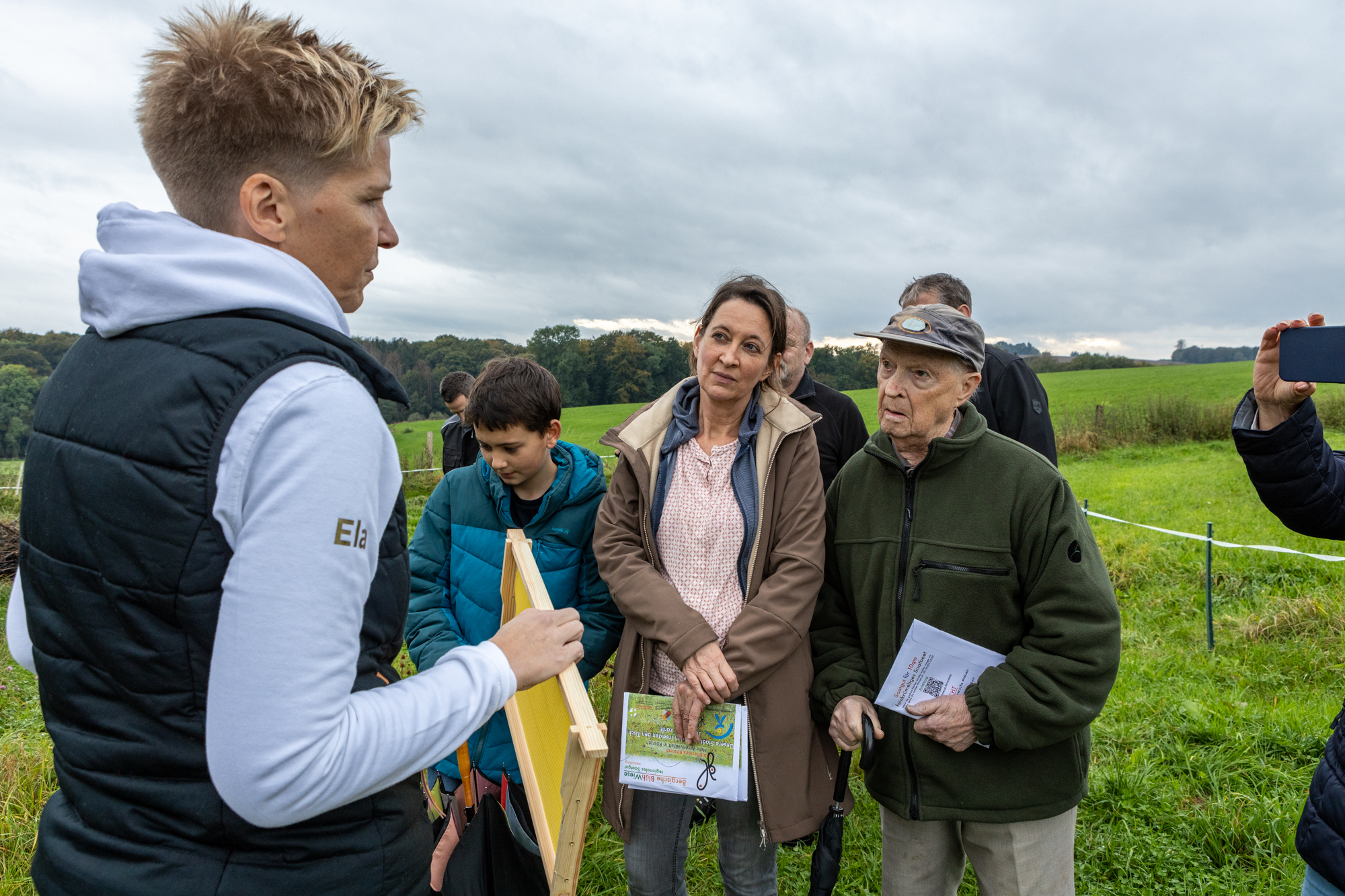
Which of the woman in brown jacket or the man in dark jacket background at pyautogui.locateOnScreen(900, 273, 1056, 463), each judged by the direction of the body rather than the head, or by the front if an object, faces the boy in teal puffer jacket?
the man in dark jacket background

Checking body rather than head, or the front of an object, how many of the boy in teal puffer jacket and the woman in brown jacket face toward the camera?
2

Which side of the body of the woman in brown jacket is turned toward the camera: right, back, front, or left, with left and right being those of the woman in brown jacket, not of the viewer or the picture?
front

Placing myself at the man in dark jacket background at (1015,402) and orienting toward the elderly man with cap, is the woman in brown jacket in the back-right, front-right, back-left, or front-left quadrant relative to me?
front-right

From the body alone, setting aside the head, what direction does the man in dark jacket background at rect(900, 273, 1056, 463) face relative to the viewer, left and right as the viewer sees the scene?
facing the viewer and to the left of the viewer

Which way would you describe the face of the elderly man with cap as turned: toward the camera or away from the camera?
toward the camera

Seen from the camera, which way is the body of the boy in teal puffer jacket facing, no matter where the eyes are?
toward the camera

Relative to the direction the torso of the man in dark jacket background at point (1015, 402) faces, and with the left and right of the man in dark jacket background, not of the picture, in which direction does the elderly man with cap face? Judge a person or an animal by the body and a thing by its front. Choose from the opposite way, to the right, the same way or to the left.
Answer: the same way

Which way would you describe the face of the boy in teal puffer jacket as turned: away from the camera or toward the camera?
toward the camera

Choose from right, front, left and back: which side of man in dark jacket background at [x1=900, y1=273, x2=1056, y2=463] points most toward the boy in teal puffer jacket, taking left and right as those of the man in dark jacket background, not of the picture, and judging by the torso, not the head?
front

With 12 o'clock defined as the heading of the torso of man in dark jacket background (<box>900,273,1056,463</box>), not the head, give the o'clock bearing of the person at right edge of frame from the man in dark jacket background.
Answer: The person at right edge of frame is roughly at 10 o'clock from the man in dark jacket background.

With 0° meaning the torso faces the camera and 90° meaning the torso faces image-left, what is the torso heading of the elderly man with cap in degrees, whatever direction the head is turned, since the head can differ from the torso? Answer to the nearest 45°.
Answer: approximately 45°
